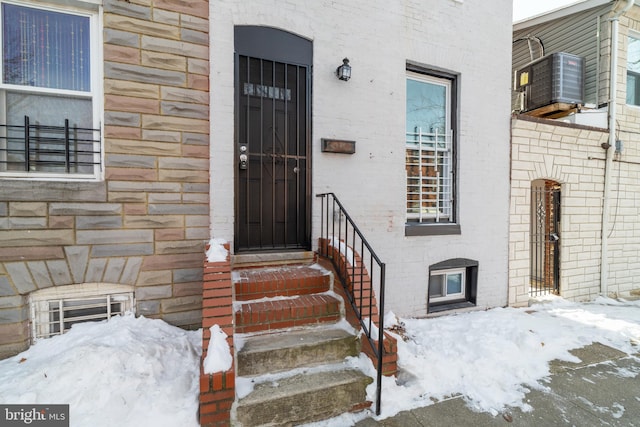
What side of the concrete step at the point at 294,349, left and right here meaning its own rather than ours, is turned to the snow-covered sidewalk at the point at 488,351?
left

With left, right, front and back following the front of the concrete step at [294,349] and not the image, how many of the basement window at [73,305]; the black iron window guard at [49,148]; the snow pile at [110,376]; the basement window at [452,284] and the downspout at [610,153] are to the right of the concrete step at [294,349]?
3

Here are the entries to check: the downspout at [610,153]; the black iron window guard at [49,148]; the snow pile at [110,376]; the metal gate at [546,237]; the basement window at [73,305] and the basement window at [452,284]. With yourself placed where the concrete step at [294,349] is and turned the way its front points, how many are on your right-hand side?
3

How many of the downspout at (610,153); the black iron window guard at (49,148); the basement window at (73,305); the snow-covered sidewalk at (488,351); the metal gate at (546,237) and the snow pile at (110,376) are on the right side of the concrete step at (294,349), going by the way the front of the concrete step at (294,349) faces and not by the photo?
3

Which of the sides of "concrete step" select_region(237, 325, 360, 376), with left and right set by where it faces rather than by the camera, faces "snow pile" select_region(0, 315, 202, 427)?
right

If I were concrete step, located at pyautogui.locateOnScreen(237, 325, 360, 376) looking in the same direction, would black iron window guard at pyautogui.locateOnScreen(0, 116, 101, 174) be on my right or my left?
on my right

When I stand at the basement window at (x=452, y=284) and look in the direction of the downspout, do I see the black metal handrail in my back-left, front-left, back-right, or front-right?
back-right

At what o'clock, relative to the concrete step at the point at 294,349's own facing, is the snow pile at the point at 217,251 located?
The snow pile is roughly at 4 o'clock from the concrete step.

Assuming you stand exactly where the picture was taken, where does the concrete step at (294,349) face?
facing the viewer

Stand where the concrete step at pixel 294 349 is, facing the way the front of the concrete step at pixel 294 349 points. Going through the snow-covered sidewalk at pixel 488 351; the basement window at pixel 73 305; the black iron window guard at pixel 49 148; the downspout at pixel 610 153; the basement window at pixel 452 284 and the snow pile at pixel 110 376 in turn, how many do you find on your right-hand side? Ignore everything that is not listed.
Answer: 3

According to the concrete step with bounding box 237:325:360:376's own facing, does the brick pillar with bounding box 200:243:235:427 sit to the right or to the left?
on its right

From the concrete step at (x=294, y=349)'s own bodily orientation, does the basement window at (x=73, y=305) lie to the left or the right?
on its right
